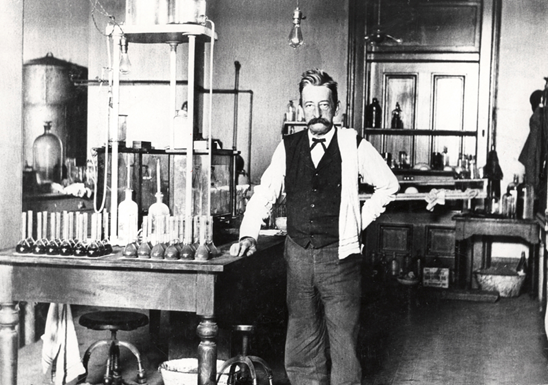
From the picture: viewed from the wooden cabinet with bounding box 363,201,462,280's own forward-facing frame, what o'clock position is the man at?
The man is roughly at 12 o'clock from the wooden cabinet.

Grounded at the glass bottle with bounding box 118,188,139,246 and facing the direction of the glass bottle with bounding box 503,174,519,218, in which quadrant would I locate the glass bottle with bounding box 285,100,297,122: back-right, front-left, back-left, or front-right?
front-left

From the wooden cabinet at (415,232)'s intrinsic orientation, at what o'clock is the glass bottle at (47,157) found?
The glass bottle is roughly at 2 o'clock from the wooden cabinet.

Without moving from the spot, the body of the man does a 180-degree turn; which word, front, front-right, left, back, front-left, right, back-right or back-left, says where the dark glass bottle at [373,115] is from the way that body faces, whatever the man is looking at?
front

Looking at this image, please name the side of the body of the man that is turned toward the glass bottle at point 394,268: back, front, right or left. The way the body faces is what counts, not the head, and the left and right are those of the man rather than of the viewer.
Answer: back

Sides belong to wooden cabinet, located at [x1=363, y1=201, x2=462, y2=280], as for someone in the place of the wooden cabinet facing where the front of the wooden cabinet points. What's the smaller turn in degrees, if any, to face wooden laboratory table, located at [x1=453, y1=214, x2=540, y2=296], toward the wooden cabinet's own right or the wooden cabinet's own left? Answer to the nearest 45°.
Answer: approximately 45° to the wooden cabinet's own left

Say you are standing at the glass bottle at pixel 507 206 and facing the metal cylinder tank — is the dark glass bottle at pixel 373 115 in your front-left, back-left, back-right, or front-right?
front-right

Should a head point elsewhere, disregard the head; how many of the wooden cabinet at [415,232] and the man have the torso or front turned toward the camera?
2

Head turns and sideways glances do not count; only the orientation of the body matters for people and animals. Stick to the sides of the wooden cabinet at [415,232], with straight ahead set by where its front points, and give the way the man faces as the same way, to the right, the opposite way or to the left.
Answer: the same way

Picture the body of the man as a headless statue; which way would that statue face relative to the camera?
toward the camera

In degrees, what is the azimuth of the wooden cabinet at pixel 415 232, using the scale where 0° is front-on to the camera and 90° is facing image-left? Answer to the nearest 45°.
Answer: approximately 0°

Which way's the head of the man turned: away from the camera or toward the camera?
toward the camera
